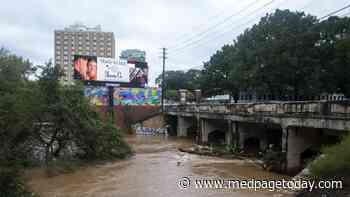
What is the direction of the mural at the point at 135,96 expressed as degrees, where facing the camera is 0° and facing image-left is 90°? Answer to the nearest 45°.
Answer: approximately 0°
